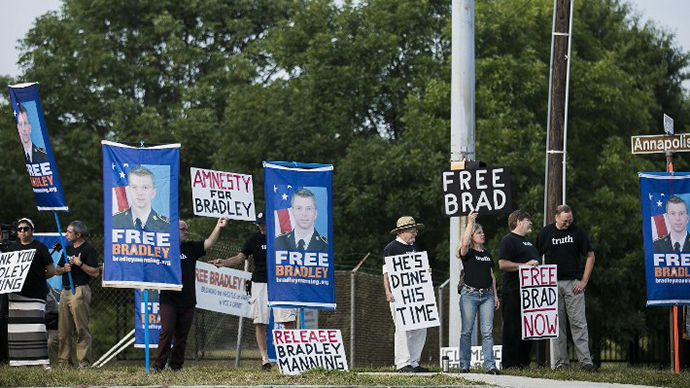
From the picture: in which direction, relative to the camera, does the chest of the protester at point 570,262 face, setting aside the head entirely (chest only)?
toward the camera

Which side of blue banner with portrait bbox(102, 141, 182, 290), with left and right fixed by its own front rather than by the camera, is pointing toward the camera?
front

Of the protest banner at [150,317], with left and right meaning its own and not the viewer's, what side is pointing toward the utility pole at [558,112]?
left

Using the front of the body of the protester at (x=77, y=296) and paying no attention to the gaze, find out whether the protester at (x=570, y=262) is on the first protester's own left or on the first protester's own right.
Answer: on the first protester's own left

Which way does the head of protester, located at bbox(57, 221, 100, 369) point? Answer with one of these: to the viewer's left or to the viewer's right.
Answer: to the viewer's left

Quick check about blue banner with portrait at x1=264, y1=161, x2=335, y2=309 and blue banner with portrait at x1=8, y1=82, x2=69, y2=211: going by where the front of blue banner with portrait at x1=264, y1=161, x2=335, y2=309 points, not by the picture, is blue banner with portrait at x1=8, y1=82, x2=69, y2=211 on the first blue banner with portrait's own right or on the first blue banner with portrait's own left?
on the first blue banner with portrait's own right

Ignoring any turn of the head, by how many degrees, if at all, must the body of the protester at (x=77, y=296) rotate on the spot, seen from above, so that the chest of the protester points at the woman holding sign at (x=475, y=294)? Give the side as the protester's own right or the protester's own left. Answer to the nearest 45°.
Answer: approximately 90° to the protester's own left

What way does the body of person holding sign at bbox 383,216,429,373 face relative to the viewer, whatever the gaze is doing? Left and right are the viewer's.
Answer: facing the viewer and to the right of the viewer

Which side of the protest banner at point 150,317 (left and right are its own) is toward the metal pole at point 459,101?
left

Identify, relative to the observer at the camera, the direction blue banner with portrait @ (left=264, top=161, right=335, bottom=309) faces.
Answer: facing the viewer

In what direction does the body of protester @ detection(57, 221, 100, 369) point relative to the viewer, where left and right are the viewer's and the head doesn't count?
facing the viewer and to the left of the viewer
